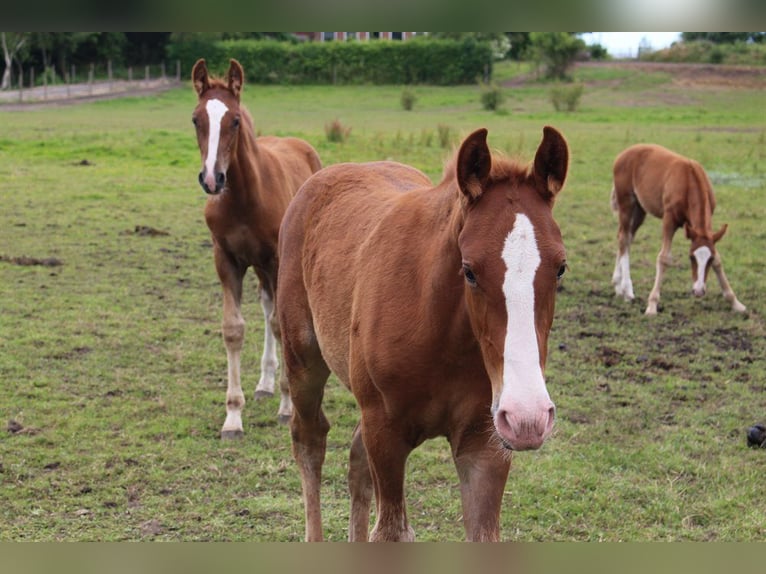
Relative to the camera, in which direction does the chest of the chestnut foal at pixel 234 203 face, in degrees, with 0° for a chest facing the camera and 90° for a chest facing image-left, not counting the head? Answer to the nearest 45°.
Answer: approximately 45°

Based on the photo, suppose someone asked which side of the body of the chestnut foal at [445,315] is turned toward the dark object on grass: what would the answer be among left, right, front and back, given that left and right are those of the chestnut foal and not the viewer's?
left

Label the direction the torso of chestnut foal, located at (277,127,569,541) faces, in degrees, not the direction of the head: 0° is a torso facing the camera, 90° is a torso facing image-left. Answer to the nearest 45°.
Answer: approximately 315°

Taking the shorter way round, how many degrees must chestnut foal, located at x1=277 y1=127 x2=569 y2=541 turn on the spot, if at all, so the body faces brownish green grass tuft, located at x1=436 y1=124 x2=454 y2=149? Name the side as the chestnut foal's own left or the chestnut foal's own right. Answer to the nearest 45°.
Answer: approximately 135° to the chestnut foal's own left

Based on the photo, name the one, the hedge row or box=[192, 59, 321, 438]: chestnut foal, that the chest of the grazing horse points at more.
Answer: the chestnut foal

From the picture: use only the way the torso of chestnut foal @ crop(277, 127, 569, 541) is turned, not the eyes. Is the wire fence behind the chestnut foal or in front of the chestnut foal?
behind

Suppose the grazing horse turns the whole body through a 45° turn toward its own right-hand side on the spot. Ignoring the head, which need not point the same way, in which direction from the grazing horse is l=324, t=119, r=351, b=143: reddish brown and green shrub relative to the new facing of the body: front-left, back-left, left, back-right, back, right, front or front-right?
back-right

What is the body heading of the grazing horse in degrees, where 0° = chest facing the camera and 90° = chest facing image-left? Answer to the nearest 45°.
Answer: approximately 315°

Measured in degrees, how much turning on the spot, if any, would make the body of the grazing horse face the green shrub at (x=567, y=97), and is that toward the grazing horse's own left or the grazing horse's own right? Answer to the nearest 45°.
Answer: approximately 135° to the grazing horse's own left

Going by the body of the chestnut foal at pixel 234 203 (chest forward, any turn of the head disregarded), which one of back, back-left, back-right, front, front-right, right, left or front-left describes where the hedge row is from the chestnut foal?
back-right

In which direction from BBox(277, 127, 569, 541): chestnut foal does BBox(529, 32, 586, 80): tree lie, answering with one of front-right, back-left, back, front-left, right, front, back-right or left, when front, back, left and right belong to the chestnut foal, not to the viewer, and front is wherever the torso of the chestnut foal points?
back-left

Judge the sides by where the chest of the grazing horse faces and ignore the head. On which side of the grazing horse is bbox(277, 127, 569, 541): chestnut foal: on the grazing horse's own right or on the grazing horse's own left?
on the grazing horse's own right
